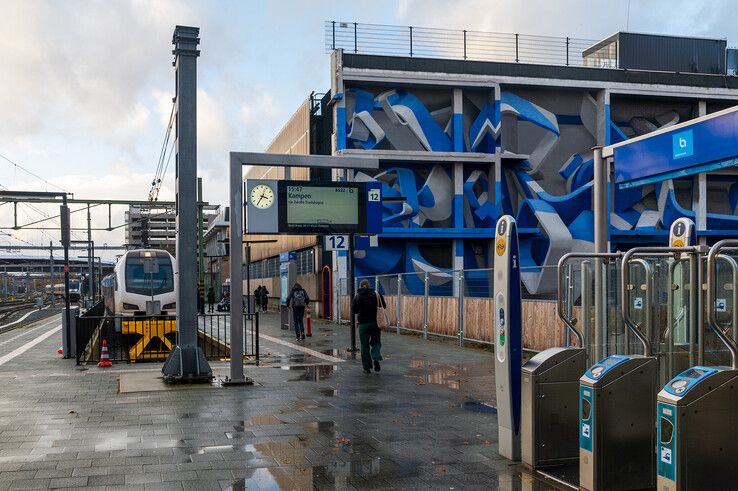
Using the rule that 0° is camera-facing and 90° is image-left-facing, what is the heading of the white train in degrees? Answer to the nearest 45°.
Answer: approximately 0°

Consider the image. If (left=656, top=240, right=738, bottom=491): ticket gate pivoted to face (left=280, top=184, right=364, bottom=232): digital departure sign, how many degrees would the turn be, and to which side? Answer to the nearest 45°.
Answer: approximately 90° to its right

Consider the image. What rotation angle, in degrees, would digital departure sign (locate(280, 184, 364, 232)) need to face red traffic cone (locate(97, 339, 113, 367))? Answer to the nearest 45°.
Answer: approximately 90° to its right

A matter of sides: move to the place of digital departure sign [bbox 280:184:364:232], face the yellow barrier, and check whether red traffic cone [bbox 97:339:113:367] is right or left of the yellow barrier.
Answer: left

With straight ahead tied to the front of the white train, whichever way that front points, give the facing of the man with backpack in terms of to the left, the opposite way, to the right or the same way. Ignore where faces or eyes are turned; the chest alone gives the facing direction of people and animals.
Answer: the opposite way

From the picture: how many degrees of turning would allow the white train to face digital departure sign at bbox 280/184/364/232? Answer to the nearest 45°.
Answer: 0° — it already faces it

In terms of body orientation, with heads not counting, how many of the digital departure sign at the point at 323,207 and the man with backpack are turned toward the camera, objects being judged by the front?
1

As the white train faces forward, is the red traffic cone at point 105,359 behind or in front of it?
in front

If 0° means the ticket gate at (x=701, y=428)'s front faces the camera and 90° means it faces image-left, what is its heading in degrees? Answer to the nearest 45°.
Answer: approximately 45°

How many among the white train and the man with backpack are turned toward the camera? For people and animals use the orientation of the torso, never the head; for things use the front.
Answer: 1

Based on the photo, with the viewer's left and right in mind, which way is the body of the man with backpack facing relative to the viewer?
facing away from the viewer

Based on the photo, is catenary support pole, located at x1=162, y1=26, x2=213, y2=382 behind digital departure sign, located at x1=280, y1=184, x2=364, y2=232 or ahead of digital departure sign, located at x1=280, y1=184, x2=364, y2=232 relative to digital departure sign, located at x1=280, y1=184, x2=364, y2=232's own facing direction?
ahead
